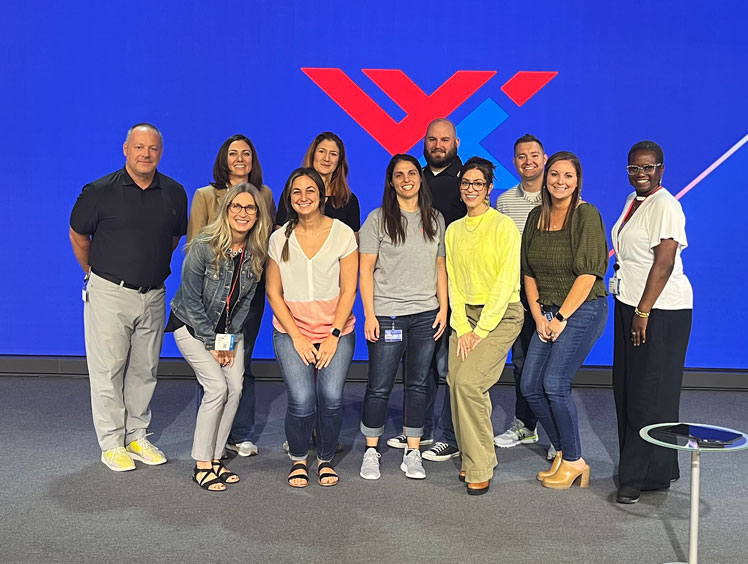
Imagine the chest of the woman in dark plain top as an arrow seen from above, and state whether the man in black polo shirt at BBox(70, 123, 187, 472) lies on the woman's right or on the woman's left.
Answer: on the woman's right

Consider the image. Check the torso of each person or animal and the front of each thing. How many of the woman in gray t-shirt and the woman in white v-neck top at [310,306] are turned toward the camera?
2

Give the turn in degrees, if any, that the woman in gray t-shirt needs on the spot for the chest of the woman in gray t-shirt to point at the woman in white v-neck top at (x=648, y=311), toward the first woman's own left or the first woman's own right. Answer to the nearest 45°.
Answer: approximately 90° to the first woman's own left

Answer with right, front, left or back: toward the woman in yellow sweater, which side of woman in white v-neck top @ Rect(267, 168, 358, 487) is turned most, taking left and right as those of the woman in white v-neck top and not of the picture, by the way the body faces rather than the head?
left

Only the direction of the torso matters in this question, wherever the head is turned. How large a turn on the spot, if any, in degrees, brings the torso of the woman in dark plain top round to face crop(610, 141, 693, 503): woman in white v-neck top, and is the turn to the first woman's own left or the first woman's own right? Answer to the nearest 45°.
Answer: approximately 45° to the first woman's own left

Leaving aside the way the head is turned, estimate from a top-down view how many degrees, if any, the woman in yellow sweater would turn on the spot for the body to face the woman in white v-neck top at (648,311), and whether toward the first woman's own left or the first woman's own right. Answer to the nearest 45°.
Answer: approximately 135° to the first woman's own left

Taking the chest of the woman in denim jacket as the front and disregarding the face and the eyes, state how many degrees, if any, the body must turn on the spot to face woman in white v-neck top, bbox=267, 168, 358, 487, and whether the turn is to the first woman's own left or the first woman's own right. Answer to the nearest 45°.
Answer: approximately 45° to the first woman's own left

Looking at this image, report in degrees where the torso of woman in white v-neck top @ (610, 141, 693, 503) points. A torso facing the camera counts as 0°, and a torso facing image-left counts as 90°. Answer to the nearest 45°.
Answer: approximately 45°
